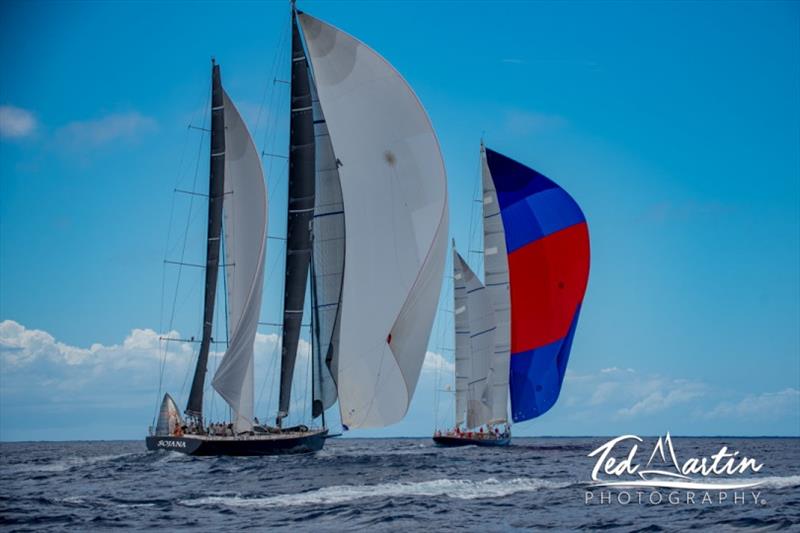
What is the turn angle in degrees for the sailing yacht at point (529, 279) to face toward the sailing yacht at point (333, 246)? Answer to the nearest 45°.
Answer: approximately 180°

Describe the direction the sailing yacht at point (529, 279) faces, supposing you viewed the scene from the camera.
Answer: facing away from the viewer and to the right of the viewer

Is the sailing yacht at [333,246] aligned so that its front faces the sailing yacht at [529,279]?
yes

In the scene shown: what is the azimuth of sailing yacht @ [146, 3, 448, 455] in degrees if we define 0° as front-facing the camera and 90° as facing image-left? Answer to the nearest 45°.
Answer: approximately 225°
